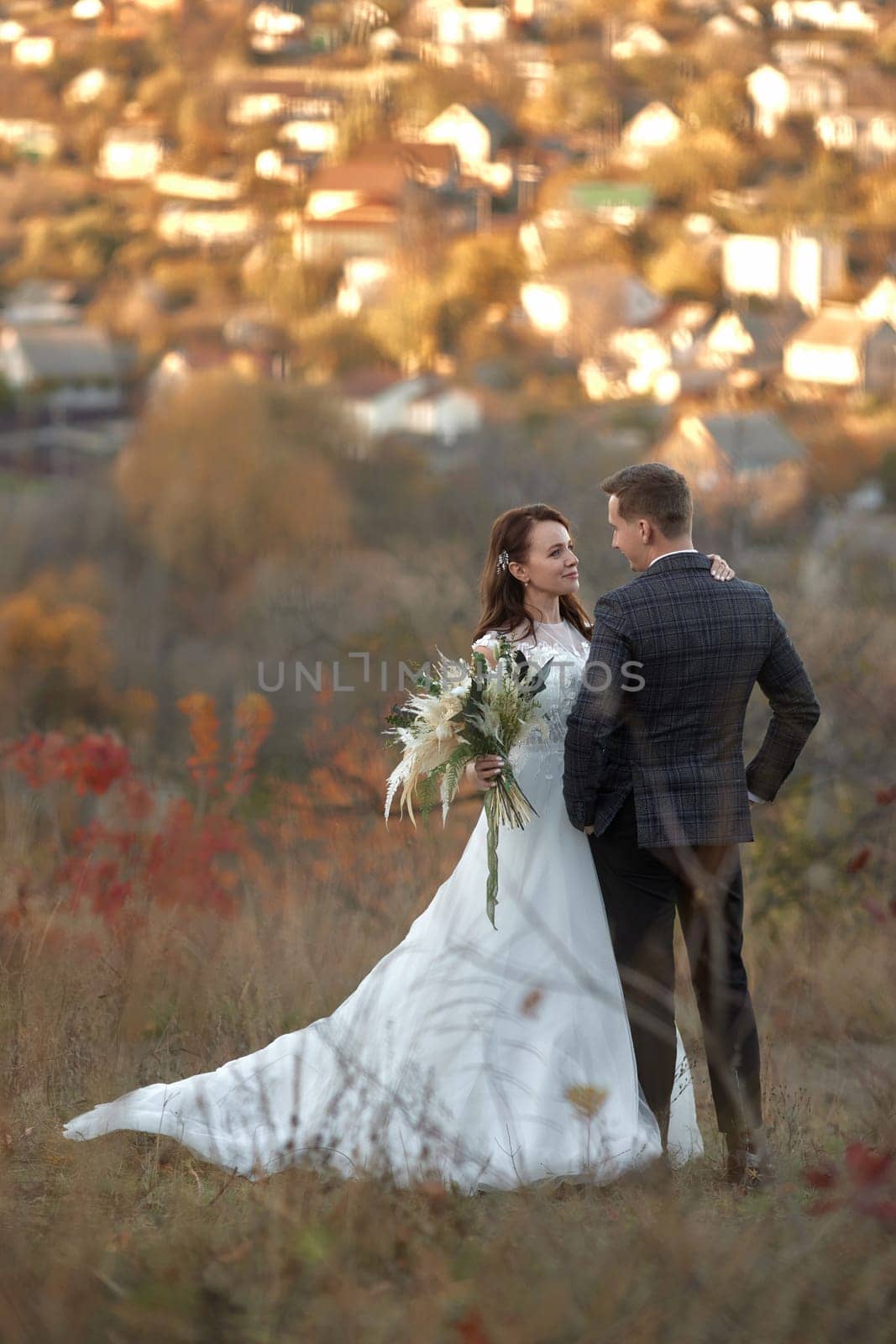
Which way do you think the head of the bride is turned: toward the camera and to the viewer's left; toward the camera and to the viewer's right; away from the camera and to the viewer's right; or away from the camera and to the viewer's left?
toward the camera and to the viewer's right

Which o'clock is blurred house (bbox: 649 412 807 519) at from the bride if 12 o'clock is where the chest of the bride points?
The blurred house is roughly at 8 o'clock from the bride.

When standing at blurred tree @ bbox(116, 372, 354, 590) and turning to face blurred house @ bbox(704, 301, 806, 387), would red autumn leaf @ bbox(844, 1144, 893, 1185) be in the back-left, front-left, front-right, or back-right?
back-right

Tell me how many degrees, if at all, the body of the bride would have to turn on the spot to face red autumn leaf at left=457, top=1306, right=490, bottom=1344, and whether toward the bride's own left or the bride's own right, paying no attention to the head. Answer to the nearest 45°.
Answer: approximately 45° to the bride's own right

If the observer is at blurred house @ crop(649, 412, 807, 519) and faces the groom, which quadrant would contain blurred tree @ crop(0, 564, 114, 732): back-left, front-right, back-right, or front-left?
front-right

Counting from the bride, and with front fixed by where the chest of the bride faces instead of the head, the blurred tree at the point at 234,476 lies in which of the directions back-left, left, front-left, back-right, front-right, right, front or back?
back-left

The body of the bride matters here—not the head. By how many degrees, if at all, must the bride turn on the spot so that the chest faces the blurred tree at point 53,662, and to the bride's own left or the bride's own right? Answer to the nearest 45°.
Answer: approximately 135° to the bride's own left

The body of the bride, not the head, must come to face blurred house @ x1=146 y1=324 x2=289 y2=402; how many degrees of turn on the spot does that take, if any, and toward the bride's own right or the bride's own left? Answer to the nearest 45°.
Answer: approximately 135° to the bride's own left

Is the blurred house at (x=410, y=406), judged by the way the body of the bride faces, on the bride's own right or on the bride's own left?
on the bride's own left

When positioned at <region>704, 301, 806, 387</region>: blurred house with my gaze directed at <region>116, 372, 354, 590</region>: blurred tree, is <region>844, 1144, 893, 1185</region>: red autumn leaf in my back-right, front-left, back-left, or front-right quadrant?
front-left

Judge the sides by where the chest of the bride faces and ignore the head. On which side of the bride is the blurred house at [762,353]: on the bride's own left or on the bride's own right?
on the bride's own left

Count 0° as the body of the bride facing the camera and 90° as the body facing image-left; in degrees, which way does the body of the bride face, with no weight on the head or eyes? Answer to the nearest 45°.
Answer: approximately 315°

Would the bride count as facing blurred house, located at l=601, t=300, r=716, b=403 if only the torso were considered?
no
